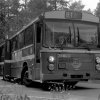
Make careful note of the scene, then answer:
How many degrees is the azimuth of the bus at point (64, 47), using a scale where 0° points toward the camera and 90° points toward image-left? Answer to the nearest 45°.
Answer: approximately 315°
